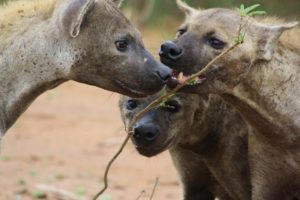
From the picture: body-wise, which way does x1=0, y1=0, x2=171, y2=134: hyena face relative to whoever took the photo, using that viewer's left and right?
facing to the right of the viewer

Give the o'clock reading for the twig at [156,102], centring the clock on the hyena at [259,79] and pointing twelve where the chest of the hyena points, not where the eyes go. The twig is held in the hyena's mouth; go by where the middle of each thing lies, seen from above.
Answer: The twig is roughly at 1 o'clock from the hyena.

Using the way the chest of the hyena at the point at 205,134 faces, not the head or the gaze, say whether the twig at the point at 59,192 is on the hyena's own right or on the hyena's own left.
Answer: on the hyena's own right

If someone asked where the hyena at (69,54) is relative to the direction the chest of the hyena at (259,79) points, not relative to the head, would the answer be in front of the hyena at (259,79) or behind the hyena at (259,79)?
in front

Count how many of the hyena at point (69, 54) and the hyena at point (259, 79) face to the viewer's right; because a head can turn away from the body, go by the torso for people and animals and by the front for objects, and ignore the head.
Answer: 1

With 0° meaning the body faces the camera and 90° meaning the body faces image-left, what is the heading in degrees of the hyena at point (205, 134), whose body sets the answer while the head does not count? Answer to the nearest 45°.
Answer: approximately 45°
